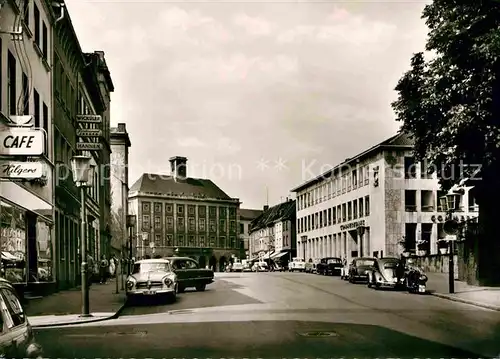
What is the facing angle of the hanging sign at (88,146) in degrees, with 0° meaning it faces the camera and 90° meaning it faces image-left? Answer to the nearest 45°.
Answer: approximately 0°

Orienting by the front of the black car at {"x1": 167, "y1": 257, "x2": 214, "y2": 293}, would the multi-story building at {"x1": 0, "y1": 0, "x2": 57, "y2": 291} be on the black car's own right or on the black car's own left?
on the black car's own right

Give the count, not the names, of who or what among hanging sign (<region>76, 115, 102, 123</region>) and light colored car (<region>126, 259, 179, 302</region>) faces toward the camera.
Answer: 2

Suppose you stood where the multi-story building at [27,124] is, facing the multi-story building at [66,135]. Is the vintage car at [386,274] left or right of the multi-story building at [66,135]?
right

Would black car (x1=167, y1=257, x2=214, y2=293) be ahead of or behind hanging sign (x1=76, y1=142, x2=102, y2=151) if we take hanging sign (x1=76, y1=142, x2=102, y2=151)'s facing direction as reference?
behind

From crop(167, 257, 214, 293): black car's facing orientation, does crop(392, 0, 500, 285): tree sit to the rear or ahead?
ahead
